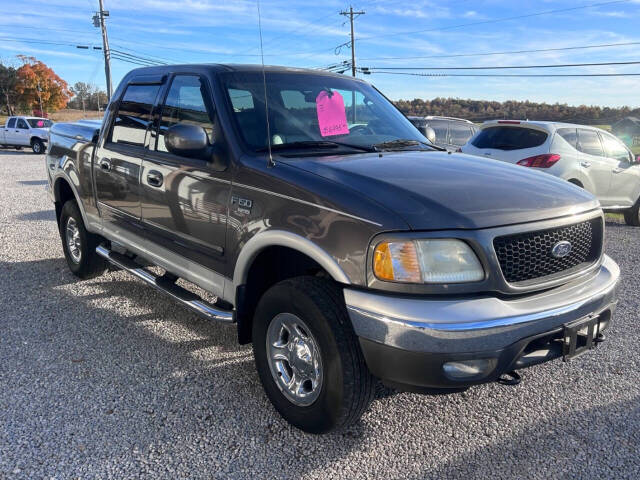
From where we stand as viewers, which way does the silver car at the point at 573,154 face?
facing away from the viewer and to the right of the viewer

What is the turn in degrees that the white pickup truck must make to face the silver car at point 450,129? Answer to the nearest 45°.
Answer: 0° — it already faces it

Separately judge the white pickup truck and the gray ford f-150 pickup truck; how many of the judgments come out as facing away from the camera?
0

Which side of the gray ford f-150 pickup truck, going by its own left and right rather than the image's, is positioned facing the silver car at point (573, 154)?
left

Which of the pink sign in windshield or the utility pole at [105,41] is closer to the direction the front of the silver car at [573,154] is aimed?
the utility pole

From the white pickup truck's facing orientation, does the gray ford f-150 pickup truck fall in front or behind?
in front

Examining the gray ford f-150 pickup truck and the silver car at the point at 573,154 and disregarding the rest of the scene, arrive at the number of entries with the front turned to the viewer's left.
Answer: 0

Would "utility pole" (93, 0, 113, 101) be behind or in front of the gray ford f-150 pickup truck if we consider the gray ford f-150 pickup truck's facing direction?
behind

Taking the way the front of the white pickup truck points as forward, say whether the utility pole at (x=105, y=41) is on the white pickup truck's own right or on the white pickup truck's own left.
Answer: on the white pickup truck's own left
